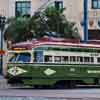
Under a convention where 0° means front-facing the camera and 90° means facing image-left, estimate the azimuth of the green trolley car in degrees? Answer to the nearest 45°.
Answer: approximately 45°
